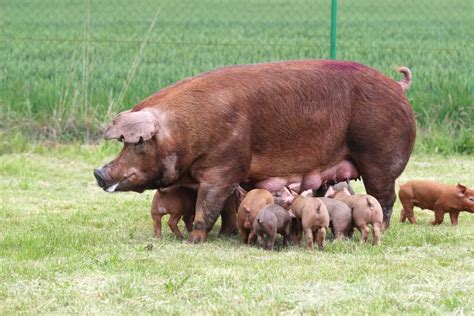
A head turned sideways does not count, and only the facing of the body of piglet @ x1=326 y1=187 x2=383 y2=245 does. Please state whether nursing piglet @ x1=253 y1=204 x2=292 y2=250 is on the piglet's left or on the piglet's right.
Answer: on the piglet's left

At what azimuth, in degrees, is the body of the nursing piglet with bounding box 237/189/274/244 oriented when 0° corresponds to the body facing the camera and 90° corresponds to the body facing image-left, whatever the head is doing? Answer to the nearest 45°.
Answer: approximately 225°

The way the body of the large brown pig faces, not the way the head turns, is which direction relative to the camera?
to the viewer's left

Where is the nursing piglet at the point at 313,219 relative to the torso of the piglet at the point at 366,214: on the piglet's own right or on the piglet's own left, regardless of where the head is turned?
on the piglet's own left

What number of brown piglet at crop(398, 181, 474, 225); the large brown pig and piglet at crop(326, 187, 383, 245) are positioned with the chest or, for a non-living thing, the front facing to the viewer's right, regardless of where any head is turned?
1

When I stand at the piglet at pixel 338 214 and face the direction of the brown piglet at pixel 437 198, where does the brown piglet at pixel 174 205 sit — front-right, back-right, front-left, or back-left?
back-left

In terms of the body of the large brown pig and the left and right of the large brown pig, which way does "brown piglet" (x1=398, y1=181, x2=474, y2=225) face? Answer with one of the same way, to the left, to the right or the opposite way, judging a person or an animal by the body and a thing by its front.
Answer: the opposite way

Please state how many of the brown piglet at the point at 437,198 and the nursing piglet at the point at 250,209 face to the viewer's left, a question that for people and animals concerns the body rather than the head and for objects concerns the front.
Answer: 0

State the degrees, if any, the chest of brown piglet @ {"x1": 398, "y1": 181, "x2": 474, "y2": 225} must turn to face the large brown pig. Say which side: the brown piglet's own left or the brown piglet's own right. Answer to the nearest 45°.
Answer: approximately 135° to the brown piglet's own right

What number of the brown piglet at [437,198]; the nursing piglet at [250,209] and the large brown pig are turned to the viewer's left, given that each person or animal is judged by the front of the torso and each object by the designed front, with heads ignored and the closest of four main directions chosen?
1

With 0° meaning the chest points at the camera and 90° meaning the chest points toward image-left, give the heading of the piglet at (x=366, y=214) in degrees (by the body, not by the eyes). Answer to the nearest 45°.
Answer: approximately 135°

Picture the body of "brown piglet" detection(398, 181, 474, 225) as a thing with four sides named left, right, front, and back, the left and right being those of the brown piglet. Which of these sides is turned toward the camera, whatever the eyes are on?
right

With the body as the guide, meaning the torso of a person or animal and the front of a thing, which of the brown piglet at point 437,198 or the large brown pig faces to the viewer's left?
the large brown pig

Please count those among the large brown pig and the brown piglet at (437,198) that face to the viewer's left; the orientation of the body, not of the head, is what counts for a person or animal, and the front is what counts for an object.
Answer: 1
